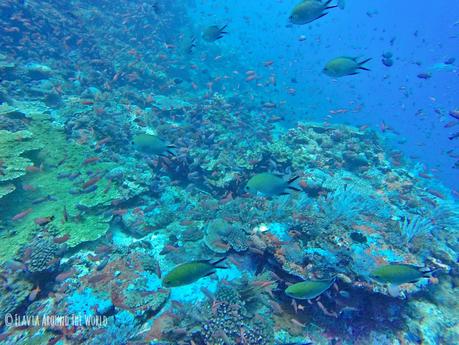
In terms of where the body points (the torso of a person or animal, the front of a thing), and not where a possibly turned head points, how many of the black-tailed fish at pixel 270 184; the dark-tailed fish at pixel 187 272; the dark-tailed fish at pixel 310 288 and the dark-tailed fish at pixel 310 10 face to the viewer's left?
4

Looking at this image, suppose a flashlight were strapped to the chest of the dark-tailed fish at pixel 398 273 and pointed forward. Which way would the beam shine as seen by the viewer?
to the viewer's left

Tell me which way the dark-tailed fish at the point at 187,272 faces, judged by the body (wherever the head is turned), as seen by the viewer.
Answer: to the viewer's left

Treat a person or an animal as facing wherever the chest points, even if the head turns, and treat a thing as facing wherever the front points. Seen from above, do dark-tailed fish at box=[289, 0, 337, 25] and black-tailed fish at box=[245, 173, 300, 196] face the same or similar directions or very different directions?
same or similar directions

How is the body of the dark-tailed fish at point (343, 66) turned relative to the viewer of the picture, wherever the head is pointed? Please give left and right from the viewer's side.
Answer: facing to the left of the viewer

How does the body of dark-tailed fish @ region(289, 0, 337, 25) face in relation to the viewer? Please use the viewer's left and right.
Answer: facing to the left of the viewer

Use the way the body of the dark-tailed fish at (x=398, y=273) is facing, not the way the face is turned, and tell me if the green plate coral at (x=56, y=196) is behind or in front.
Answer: in front

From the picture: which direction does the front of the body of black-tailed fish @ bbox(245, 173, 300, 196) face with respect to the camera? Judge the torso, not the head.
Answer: to the viewer's left

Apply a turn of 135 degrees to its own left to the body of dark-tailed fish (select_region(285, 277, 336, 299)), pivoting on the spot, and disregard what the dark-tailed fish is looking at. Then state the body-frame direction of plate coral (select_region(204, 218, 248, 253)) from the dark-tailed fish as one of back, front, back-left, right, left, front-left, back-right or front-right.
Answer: back

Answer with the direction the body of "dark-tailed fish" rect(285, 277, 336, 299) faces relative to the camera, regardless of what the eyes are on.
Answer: to the viewer's left

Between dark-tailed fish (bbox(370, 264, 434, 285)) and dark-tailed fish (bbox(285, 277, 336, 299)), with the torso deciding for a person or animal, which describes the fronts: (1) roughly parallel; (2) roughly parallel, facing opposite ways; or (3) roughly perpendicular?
roughly parallel

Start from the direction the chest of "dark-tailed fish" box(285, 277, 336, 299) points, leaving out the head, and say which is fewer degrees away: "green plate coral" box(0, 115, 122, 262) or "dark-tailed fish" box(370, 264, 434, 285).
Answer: the green plate coral

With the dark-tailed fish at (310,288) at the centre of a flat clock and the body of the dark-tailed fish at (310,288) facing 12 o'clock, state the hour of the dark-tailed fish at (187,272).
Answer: the dark-tailed fish at (187,272) is roughly at 11 o'clock from the dark-tailed fish at (310,288).

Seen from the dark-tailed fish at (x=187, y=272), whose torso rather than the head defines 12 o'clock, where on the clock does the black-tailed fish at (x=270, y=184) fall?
the black-tailed fish at (x=270, y=184) is roughly at 5 o'clock from the dark-tailed fish at (x=187, y=272).

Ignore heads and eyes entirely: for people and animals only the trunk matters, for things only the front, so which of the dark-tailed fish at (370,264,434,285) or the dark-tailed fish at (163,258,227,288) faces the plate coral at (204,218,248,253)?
the dark-tailed fish at (370,264,434,285)
